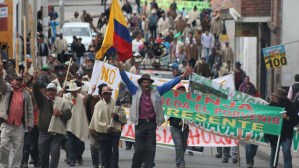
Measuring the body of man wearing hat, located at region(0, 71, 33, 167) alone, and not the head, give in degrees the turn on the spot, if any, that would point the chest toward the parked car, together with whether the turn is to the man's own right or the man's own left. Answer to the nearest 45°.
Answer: approximately 180°

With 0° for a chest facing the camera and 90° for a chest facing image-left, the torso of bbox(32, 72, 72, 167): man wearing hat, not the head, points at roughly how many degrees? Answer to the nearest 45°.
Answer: approximately 0°

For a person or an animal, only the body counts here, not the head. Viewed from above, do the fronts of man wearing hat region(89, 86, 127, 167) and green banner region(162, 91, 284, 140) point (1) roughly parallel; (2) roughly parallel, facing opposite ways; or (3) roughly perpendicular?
roughly parallel

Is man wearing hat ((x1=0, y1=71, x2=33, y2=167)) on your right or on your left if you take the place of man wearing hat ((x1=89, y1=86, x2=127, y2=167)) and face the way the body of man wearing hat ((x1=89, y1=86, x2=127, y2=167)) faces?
on your right

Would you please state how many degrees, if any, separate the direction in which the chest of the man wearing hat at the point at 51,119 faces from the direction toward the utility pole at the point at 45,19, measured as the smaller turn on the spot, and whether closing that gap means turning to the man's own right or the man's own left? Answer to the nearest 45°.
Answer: approximately 180°

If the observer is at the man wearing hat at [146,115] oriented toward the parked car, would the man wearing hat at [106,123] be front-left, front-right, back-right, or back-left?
front-left

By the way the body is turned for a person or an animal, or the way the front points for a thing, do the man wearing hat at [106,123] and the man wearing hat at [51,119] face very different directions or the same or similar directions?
same or similar directions

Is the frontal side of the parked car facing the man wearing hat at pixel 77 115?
yes

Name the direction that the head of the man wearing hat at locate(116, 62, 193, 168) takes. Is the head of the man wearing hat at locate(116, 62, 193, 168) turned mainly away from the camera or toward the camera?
toward the camera

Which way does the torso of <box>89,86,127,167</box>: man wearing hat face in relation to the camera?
toward the camera

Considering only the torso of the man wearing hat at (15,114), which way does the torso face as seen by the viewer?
toward the camera

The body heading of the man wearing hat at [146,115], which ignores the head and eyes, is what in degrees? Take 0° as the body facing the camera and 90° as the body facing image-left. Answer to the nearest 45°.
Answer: approximately 0°

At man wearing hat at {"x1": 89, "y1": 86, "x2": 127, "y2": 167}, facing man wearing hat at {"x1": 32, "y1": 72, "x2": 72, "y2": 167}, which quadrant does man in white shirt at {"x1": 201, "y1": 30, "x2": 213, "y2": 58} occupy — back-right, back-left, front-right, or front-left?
back-right
